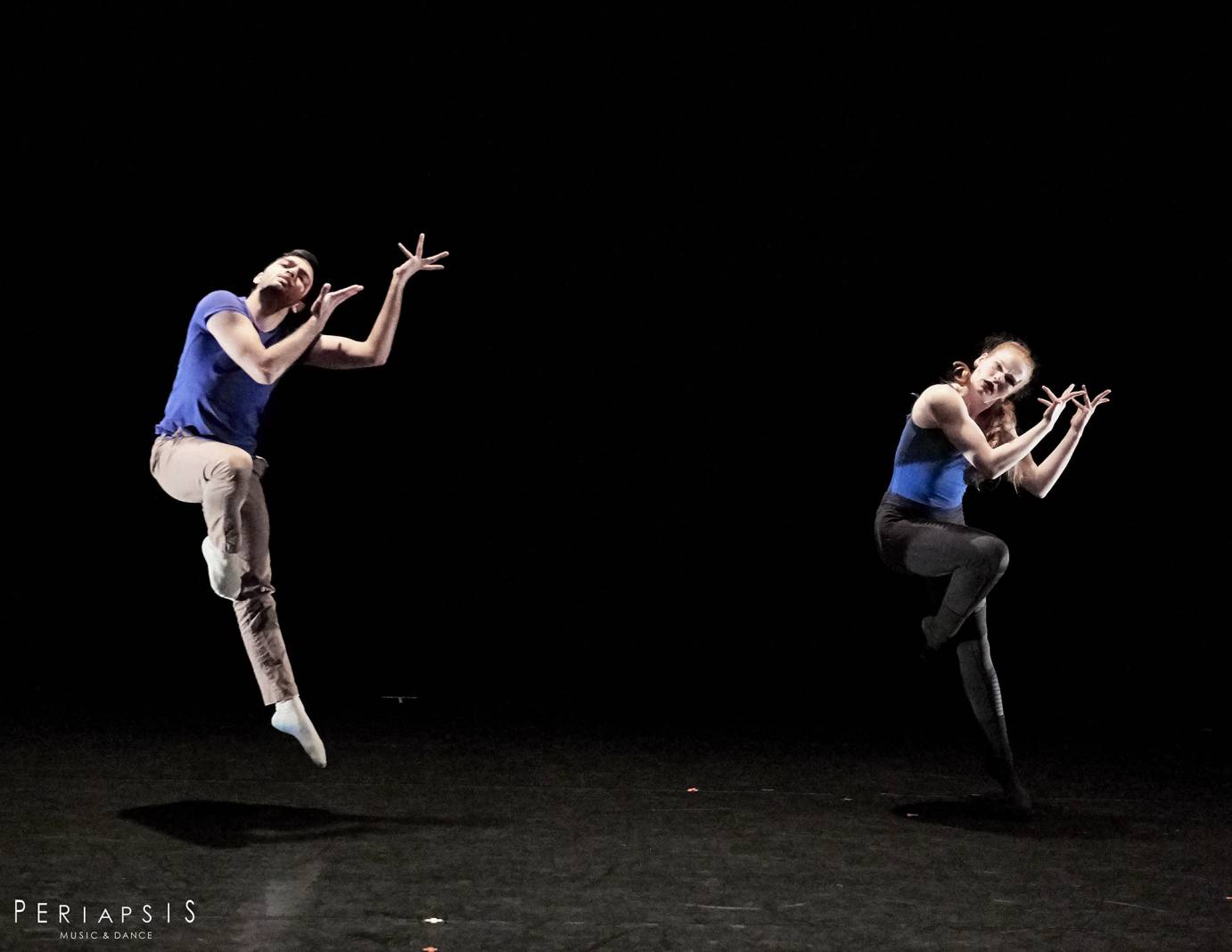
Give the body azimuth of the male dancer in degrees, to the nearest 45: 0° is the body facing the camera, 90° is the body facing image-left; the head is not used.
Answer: approximately 315°

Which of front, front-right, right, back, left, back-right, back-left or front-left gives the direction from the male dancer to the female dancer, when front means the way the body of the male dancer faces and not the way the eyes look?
front-left

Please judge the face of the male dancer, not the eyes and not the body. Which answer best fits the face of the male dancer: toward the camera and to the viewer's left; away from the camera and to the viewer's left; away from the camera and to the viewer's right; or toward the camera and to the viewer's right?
toward the camera and to the viewer's right
